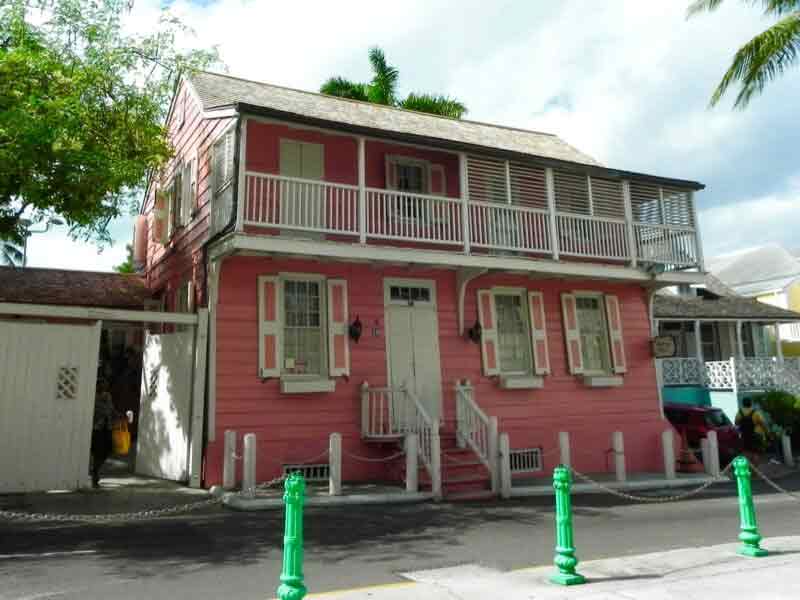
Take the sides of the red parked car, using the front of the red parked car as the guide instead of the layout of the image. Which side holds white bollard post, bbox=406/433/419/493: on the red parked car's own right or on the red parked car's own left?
on the red parked car's own right

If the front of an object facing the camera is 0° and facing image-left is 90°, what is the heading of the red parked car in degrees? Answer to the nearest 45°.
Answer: approximately 315°

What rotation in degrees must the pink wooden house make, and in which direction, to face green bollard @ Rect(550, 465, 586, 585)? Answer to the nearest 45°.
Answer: approximately 45° to its right

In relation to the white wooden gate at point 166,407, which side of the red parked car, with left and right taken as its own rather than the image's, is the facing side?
right

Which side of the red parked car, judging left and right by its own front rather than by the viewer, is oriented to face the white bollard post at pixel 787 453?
left

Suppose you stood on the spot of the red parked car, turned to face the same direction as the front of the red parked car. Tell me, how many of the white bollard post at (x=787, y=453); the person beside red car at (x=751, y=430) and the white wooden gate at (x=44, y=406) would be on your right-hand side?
1

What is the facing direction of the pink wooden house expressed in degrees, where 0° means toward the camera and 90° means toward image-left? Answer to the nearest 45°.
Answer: approximately 315°
